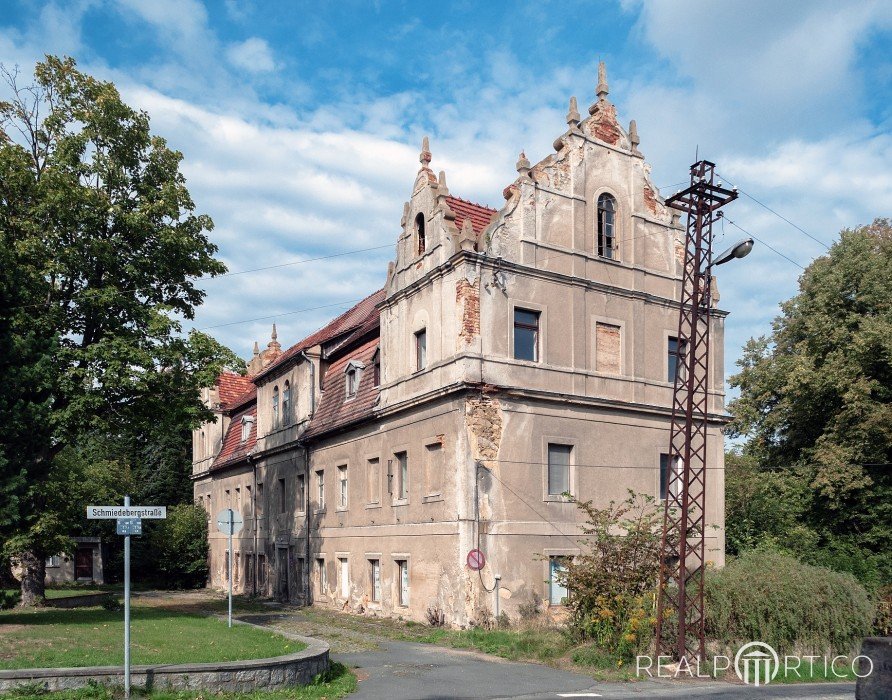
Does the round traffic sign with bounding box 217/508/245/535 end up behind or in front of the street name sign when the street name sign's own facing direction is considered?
behind

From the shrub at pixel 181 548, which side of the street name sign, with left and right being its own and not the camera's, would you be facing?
back

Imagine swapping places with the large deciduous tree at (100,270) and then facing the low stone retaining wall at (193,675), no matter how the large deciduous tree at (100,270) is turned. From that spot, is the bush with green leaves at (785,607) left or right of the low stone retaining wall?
left

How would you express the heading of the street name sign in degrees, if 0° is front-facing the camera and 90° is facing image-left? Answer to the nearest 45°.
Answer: approximately 0°

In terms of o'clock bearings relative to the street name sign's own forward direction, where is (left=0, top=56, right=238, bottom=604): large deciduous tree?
The large deciduous tree is roughly at 6 o'clock from the street name sign.
